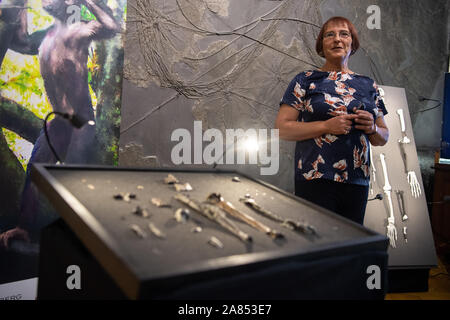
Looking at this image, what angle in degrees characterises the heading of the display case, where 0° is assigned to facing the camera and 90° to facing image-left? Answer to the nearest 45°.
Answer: approximately 315°

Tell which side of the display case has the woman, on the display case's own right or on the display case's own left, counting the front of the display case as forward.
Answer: on the display case's own left

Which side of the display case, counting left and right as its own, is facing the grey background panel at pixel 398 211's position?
left
